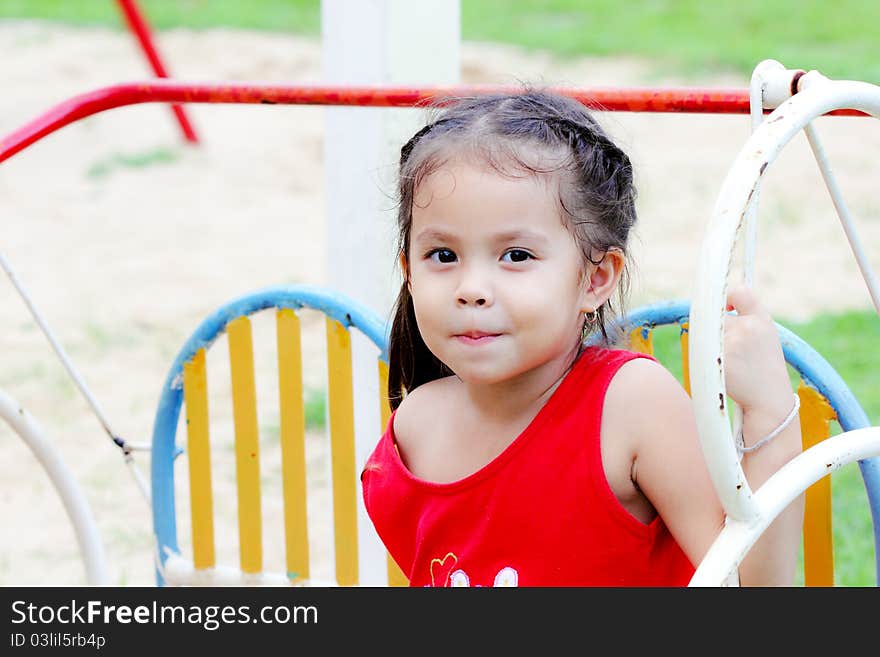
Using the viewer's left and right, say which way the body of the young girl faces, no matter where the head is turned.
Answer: facing the viewer and to the left of the viewer
